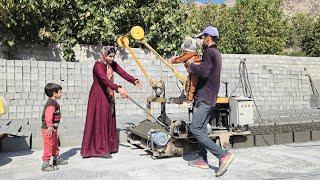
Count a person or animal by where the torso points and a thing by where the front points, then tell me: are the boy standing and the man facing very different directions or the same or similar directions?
very different directions

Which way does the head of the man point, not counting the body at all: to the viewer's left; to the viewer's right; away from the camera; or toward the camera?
to the viewer's left

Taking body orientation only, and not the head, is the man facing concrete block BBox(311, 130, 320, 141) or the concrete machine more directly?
the concrete machine

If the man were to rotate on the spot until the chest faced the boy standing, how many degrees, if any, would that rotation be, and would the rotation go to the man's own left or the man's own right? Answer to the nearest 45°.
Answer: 0° — they already face them

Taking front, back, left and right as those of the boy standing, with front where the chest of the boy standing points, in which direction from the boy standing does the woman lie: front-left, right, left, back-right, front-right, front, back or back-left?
front-left

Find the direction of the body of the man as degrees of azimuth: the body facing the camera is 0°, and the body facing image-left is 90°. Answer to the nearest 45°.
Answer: approximately 90°

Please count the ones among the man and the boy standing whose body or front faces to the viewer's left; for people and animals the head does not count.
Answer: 1
